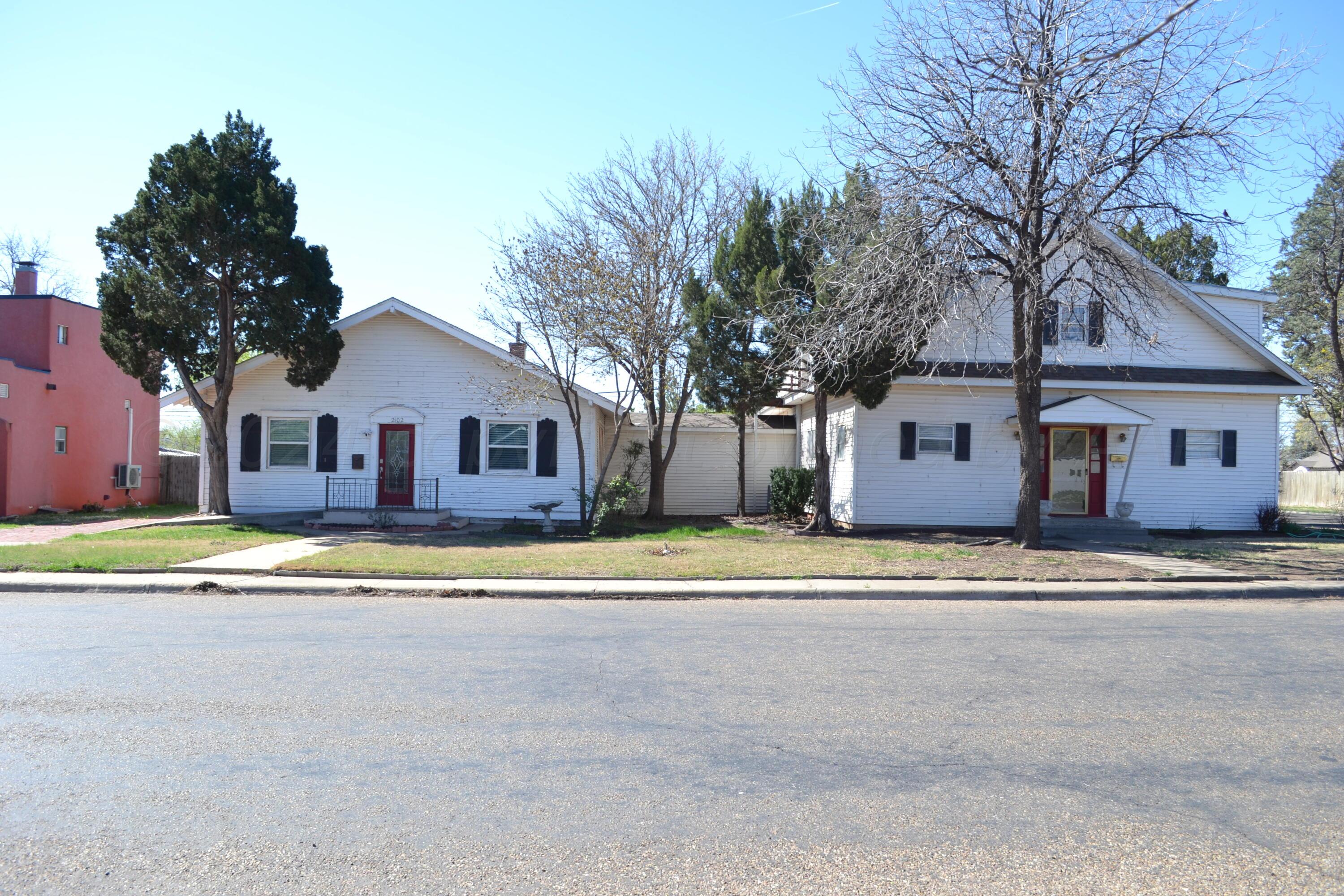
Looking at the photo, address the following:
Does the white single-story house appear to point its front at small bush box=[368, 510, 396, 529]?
yes

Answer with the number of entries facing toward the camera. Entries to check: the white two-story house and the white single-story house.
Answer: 2

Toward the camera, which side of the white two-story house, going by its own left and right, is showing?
front

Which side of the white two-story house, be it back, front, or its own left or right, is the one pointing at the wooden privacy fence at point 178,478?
right

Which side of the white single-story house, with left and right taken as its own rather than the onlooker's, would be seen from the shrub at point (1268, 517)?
left

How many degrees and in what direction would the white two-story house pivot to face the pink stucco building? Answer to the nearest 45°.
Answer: approximately 90° to its right

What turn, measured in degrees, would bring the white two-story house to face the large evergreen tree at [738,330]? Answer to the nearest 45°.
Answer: approximately 45° to its right

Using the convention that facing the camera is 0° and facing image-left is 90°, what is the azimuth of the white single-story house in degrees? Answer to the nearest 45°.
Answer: approximately 0°

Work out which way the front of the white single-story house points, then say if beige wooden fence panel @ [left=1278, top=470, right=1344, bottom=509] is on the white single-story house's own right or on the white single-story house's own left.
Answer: on the white single-story house's own left
